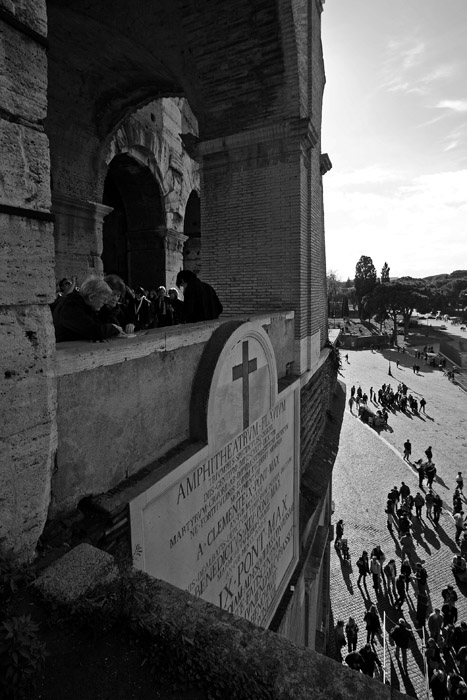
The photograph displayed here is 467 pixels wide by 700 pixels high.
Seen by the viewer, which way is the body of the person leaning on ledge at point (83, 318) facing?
to the viewer's right

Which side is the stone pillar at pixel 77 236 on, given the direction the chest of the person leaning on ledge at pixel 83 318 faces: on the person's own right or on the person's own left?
on the person's own left
